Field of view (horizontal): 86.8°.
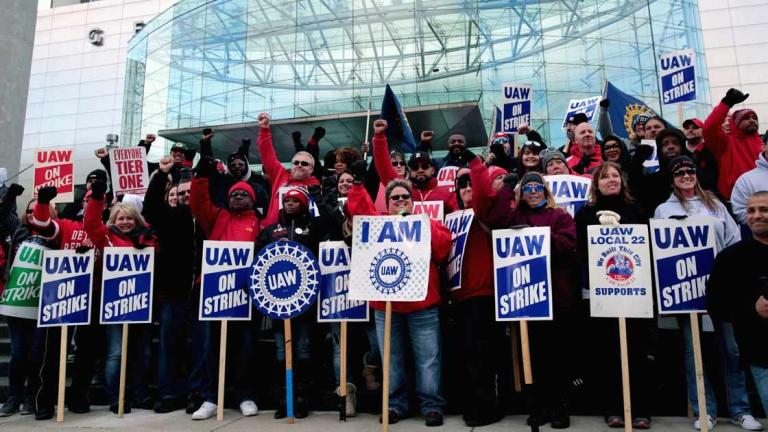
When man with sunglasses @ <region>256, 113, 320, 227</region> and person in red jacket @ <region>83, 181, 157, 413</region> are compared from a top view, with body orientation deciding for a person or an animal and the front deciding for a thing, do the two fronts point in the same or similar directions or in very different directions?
same or similar directions

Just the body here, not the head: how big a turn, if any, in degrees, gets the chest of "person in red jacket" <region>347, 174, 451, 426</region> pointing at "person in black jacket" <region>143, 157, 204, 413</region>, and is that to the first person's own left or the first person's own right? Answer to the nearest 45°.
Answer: approximately 90° to the first person's own right

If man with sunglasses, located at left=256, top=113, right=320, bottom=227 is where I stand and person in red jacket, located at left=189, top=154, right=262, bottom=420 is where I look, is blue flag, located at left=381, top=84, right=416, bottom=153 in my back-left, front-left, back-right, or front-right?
back-left

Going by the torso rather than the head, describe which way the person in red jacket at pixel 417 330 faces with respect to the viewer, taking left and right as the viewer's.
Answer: facing the viewer

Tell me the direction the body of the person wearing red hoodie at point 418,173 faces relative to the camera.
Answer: toward the camera

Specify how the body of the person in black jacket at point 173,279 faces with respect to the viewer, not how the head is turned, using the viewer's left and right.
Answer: facing the viewer and to the right of the viewer

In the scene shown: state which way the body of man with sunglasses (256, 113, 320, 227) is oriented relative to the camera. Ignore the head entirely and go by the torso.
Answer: toward the camera

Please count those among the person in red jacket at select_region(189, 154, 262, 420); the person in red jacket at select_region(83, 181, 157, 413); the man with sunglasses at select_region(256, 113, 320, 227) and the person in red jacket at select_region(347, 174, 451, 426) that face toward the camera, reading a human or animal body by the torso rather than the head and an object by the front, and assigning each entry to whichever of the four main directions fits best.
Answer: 4

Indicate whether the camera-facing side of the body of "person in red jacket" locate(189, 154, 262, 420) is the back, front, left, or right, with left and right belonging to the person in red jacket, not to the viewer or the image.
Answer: front

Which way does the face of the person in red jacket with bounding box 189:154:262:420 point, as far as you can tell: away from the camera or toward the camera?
toward the camera

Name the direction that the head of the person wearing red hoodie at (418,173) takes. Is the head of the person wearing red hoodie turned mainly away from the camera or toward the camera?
toward the camera
